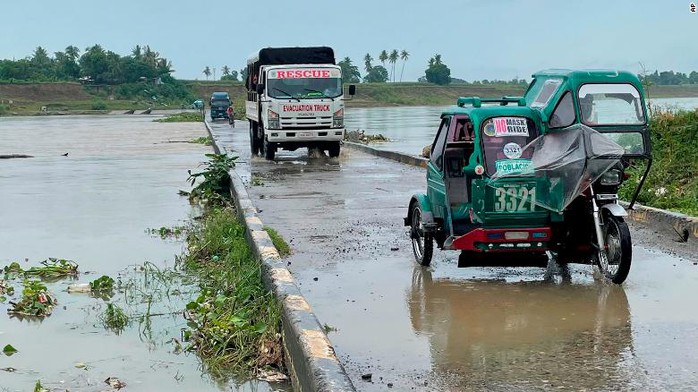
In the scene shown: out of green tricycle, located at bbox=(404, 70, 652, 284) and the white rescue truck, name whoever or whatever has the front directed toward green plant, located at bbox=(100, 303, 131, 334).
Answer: the white rescue truck

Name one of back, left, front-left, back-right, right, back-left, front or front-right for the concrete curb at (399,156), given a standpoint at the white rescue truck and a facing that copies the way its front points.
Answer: left

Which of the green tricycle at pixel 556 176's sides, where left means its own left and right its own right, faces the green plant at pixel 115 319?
right

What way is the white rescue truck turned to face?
toward the camera

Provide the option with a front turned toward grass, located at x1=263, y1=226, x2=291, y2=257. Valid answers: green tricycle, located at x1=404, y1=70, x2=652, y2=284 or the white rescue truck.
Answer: the white rescue truck

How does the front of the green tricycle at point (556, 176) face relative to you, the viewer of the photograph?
facing the viewer and to the right of the viewer

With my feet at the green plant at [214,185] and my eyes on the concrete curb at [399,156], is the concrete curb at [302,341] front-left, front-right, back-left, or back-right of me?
back-right

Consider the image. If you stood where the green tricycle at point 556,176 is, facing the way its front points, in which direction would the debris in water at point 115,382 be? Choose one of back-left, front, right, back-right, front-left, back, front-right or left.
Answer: right

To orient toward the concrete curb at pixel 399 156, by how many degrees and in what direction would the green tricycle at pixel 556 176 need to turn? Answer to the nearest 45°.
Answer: approximately 135° to its left

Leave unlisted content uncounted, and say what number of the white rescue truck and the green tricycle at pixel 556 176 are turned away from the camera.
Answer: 0

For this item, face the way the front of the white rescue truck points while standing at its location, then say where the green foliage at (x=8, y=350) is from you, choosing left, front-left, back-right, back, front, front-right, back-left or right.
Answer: front

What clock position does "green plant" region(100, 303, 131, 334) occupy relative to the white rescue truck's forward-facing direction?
The green plant is roughly at 12 o'clock from the white rescue truck.

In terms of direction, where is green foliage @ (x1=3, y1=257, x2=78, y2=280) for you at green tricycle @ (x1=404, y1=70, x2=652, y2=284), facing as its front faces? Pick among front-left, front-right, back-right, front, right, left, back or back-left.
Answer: back-right

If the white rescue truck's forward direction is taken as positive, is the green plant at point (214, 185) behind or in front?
in front
